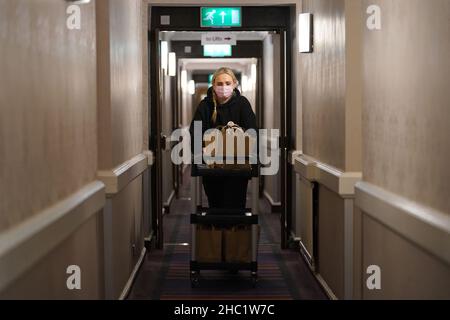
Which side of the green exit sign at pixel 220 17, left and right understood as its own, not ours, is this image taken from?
front

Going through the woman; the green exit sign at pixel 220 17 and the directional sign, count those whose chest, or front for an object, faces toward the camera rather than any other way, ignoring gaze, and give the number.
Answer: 3

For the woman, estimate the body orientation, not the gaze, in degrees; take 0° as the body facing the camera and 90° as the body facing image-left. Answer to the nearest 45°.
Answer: approximately 0°

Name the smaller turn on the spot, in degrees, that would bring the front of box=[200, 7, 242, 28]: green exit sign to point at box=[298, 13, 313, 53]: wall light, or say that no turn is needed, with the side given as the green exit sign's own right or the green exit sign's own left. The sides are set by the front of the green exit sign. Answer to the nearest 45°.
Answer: approximately 45° to the green exit sign's own left

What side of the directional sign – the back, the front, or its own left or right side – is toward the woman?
front

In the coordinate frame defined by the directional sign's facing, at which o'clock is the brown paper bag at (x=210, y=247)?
The brown paper bag is roughly at 12 o'clock from the directional sign.

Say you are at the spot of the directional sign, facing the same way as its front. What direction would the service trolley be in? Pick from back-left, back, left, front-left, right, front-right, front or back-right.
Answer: front

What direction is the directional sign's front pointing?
toward the camera

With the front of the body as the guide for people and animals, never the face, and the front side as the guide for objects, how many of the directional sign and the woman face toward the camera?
2
